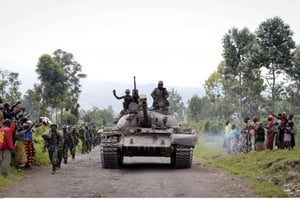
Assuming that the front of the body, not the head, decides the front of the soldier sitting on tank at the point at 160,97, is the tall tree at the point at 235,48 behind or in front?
behind

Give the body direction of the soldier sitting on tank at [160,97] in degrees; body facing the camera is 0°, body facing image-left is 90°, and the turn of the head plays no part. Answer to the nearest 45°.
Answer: approximately 0°

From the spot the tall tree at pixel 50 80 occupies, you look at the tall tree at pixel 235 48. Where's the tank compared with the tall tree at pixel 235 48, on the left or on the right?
right

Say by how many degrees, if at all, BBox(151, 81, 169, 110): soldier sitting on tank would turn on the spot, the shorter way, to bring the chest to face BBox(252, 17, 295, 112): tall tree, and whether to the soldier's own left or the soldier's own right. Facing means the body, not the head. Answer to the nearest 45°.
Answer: approximately 135° to the soldier's own left

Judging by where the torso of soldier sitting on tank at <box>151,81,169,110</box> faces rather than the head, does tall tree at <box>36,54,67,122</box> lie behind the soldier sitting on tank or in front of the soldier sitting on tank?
behind
